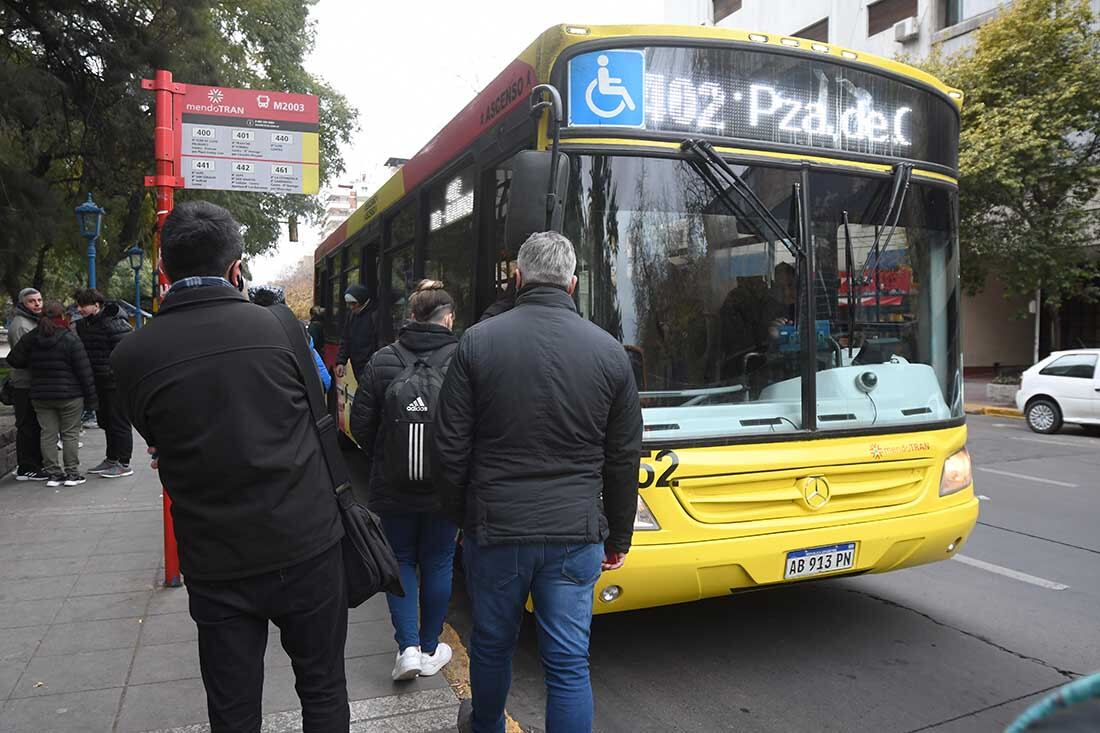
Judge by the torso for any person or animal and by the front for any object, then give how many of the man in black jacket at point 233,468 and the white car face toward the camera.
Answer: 0

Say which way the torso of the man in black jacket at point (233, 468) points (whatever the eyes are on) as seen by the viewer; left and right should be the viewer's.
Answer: facing away from the viewer

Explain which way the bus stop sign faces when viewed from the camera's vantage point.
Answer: facing the viewer

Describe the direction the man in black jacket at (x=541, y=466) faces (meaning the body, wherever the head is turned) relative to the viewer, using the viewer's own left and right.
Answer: facing away from the viewer

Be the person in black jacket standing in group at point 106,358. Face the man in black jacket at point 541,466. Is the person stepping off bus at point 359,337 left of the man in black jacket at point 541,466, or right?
left

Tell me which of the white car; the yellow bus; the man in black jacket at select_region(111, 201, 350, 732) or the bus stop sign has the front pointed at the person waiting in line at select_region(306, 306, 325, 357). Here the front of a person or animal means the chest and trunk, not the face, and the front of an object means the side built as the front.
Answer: the man in black jacket

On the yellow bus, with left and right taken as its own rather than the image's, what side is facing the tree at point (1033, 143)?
left

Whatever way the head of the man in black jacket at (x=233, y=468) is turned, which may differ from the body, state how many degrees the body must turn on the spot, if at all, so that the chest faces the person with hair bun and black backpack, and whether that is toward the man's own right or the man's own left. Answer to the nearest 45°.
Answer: approximately 45° to the man's own right

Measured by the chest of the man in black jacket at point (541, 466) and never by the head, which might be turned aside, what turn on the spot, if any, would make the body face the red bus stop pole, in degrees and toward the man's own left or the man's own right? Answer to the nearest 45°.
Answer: approximately 45° to the man's own left

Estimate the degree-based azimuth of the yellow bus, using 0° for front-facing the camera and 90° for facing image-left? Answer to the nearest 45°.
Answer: approximately 315°

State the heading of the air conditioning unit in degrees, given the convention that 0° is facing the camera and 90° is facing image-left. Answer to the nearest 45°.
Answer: approximately 45°
